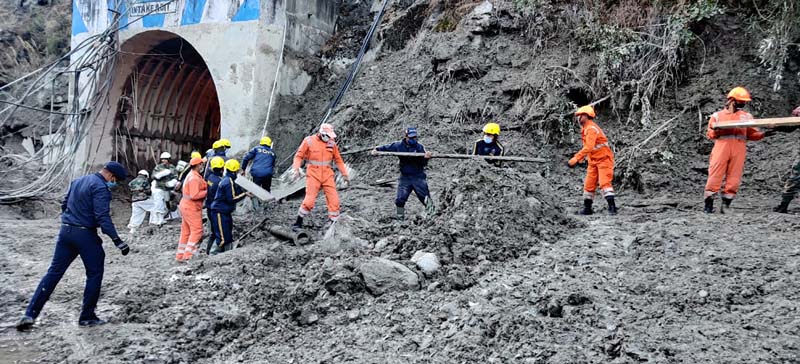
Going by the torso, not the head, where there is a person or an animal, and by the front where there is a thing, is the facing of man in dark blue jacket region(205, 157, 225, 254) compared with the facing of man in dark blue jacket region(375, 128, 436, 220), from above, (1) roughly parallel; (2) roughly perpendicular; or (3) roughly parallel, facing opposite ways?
roughly perpendicular

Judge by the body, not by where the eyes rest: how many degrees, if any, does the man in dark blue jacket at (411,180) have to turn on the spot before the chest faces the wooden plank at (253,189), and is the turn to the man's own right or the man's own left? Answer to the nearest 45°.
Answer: approximately 90° to the man's own right

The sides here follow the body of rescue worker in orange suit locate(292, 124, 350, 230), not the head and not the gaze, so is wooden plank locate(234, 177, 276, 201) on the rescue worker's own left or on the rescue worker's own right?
on the rescue worker's own right

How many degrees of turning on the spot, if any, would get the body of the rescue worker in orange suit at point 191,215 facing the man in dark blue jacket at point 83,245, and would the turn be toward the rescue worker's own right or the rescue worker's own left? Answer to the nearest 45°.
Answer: approximately 90° to the rescue worker's own right

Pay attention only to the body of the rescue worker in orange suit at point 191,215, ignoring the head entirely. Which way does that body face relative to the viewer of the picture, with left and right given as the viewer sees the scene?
facing to the right of the viewer

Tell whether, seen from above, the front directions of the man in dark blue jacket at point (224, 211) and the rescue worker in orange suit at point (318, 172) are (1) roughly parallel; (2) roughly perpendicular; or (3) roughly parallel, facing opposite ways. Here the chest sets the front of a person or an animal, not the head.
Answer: roughly perpendicular

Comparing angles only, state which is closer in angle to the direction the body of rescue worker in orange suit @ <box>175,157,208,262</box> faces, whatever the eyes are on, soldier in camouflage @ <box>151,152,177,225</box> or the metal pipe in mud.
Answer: the metal pipe in mud

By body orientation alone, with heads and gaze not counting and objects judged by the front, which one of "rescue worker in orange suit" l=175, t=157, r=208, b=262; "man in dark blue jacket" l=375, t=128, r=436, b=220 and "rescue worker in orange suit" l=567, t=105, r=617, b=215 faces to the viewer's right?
"rescue worker in orange suit" l=175, t=157, r=208, b=262
